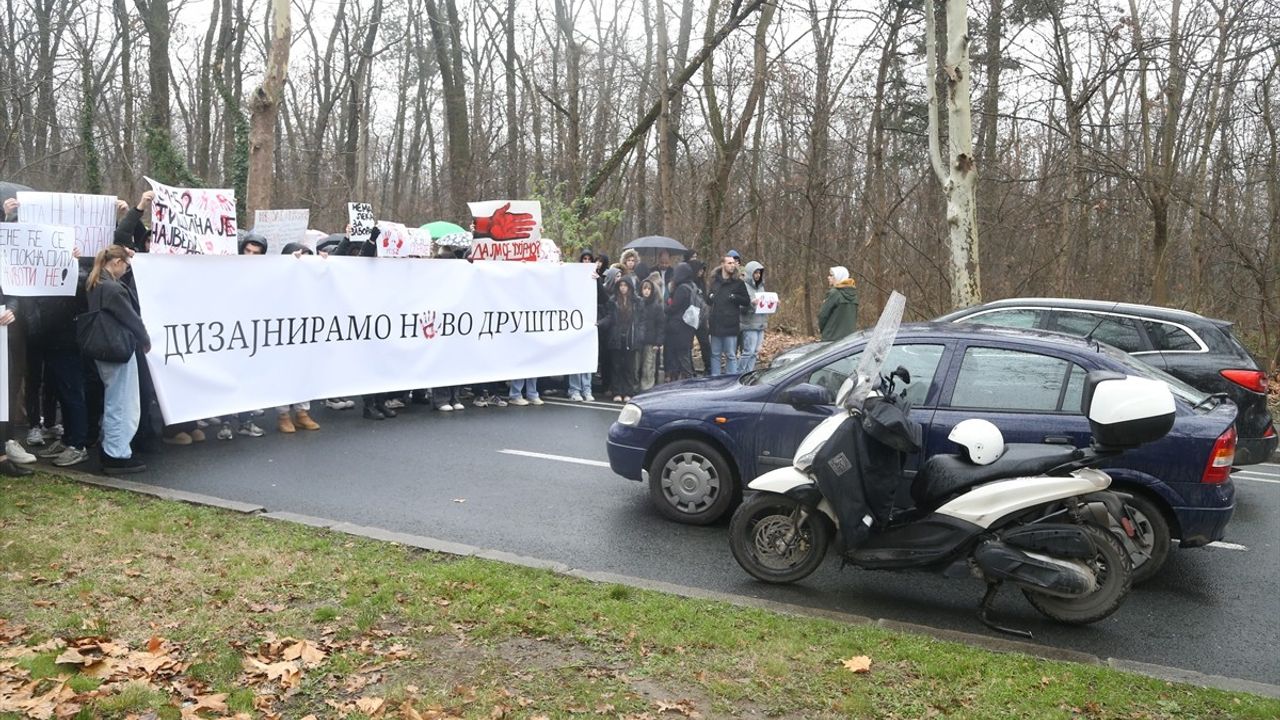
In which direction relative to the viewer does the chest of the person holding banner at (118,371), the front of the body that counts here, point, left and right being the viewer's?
facing to the right of the viewer

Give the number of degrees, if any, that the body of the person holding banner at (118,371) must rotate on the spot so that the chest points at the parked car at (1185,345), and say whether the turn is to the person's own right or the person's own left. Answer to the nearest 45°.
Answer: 0° — they already face it

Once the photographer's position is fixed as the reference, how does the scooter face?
facing to the left of the viewer

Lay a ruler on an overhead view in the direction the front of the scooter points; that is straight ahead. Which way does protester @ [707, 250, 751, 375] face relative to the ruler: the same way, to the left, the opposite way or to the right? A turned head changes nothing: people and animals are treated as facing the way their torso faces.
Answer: to the left

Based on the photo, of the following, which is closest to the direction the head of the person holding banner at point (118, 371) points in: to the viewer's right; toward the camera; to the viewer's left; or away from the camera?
to the viewer's right

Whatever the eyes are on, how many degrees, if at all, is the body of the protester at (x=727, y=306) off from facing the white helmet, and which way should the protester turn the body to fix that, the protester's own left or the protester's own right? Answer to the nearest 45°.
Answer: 0° — they already face it

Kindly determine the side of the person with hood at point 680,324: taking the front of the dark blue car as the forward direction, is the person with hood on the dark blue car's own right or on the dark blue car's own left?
on the dark blue car's own right

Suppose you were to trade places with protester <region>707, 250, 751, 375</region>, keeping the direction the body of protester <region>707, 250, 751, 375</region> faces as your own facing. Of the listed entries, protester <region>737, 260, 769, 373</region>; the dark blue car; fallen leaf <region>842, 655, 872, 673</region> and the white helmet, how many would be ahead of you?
3

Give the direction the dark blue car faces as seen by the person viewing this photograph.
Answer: facing to the left of the viewer

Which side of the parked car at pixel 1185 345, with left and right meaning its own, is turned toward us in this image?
left

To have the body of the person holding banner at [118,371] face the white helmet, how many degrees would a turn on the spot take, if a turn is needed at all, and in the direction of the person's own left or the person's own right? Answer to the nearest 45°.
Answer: approximately 45° to the person's own right

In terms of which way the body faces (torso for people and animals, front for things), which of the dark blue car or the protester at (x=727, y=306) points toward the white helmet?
the protester
